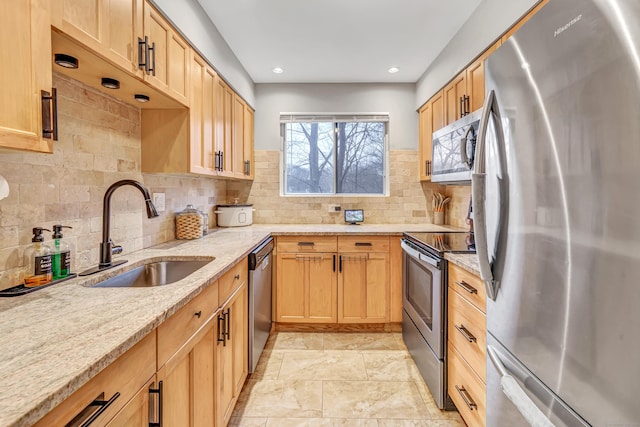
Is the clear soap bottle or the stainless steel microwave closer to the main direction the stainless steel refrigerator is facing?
the clear soap bottle

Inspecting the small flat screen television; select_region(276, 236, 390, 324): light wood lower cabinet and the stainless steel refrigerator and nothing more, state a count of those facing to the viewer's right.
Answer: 0

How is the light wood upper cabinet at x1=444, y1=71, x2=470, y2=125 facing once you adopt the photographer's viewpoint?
facing to the left of the viewer

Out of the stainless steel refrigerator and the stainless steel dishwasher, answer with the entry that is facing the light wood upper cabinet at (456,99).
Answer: the stainless steel dishwasher

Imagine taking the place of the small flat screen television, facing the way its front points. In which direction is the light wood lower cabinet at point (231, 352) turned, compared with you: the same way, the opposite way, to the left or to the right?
to the left

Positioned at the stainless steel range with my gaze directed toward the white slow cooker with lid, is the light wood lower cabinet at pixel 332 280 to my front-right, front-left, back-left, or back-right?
front-right

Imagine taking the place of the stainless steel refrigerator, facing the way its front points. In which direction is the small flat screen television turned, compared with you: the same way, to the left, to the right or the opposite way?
to the left

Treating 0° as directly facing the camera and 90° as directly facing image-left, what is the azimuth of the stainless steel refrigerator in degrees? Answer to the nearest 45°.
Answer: approximately 45°

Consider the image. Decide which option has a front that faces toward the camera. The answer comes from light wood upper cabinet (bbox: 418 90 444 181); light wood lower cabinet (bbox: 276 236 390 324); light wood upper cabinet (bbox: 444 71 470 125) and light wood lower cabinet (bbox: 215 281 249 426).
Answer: light wood lower cabinet (bbox: 276 236 390 324)

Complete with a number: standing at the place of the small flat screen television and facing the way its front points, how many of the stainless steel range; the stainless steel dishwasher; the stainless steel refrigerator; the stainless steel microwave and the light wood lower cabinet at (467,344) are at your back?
0

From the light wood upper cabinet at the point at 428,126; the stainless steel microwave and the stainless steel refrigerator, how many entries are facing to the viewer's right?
0

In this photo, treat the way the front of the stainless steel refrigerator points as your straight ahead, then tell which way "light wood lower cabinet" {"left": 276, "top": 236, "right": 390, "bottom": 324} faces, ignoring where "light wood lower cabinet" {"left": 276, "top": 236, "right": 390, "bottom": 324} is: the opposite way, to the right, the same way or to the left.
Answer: to the left

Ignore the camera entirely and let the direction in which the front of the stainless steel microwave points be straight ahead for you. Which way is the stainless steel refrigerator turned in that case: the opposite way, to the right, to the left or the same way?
the same way

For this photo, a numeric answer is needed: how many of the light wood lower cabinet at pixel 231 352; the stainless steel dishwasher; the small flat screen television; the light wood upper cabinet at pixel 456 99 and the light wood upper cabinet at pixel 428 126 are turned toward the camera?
1

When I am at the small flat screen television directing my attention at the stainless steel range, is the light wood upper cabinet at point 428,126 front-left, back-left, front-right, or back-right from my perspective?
front-left

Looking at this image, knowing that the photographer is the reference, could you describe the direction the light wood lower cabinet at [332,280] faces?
facing the viewer

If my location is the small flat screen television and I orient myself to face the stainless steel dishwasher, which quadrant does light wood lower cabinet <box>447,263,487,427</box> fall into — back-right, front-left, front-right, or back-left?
front-left

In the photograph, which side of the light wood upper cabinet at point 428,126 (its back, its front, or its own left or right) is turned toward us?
left

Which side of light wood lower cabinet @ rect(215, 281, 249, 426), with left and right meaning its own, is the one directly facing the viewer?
right

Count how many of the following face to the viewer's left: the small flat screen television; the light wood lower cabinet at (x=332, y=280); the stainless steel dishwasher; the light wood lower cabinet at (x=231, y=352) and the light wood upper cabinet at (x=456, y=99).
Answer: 1

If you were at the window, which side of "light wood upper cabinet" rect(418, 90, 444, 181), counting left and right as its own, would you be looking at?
front
